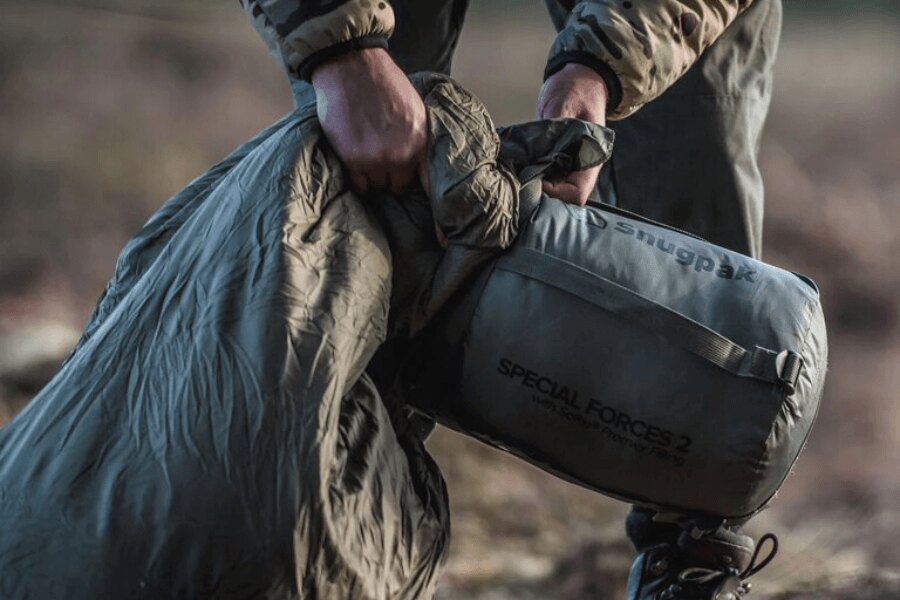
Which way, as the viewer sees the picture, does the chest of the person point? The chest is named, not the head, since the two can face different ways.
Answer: toward the camera
